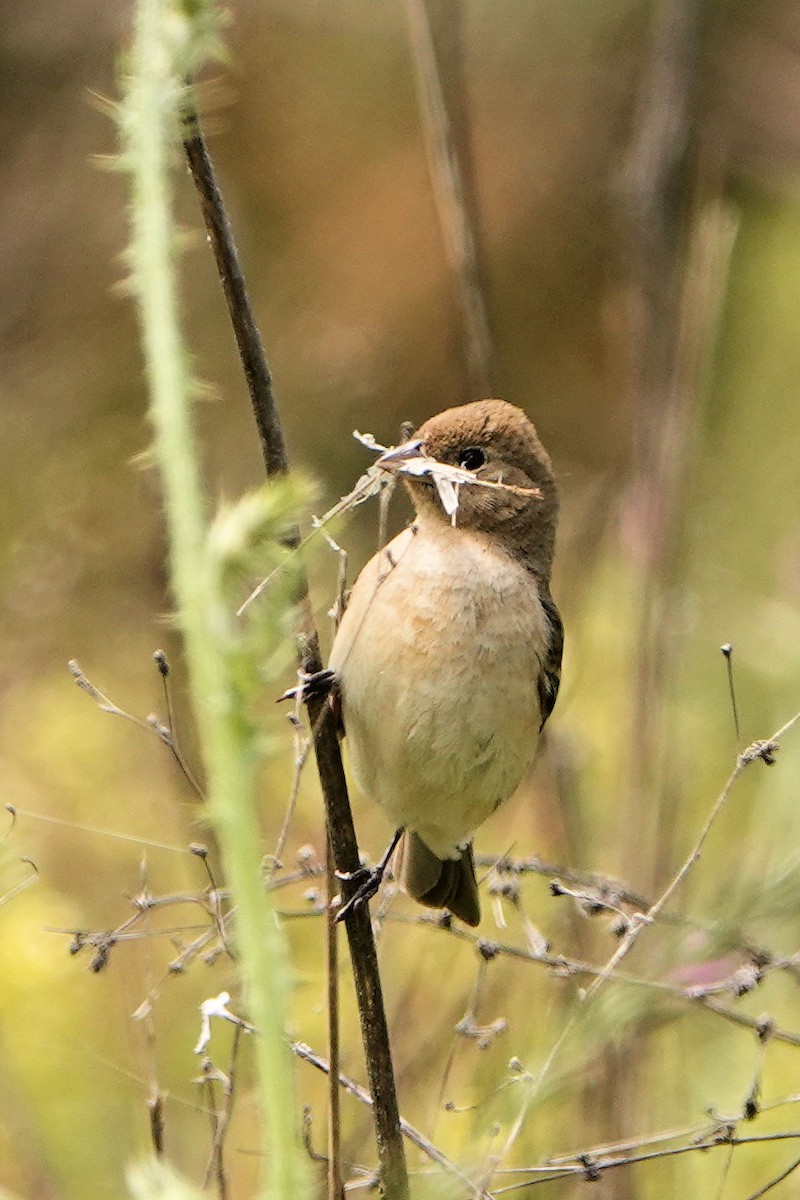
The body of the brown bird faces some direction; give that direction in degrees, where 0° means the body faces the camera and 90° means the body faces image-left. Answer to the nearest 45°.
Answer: approximately 45°
